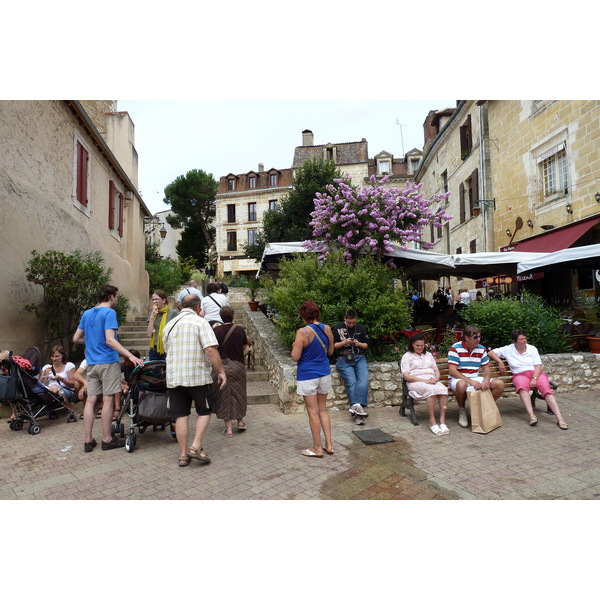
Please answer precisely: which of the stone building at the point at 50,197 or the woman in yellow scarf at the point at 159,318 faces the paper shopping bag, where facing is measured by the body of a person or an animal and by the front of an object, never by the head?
the stone building

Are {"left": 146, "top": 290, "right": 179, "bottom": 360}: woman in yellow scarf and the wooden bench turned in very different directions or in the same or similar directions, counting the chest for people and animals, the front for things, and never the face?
same or similar directions

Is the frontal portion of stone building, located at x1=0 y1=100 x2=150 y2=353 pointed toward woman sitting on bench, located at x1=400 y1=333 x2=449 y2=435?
yes

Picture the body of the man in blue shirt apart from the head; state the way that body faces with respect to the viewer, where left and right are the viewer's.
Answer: facing away from the viewer and to the right of the viewer

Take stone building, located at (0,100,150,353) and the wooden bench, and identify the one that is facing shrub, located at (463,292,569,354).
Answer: the stone building

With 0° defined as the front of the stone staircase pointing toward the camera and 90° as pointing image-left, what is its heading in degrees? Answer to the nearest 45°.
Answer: approximately 0°

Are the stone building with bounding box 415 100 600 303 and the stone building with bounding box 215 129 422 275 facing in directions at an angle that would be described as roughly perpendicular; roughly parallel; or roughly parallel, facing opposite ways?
roughly perpendicular

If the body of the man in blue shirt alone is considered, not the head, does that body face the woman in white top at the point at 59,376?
no

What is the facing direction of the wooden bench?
toward the camera

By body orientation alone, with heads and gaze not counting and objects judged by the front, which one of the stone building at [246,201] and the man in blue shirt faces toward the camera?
the stone building

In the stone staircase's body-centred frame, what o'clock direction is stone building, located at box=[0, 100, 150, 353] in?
The stone building is roughly at 4 o'clock from the stone staircase.

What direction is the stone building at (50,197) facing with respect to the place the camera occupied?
facing the viewer and to the right of the viewer

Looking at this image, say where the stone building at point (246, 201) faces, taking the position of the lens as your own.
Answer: facing the viewer

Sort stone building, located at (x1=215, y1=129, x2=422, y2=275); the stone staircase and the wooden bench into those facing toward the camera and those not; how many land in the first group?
3

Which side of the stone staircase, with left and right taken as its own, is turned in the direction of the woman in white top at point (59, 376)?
right

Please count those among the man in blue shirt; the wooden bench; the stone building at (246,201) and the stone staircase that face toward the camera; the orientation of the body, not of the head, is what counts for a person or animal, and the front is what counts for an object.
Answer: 3

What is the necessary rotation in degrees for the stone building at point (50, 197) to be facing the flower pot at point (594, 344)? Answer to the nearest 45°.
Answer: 0° — it already faces it

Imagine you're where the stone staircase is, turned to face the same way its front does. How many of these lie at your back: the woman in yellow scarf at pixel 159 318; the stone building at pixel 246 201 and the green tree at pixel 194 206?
2

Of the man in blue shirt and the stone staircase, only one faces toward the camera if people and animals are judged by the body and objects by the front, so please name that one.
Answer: the stone staircase
